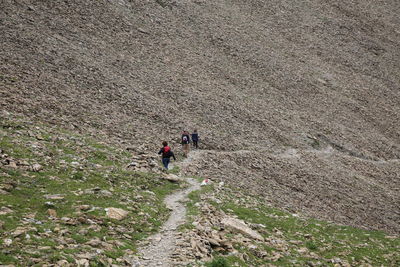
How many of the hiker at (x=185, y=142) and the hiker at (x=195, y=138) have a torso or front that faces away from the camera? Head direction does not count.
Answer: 2

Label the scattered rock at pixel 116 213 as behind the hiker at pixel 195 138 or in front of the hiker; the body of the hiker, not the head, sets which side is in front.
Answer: behind

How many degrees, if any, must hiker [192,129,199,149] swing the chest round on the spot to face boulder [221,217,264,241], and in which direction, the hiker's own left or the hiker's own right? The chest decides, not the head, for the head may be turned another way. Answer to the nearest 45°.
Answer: approximately 180°

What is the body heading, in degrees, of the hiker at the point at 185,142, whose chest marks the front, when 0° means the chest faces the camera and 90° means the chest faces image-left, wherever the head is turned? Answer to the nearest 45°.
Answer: approximately 180°

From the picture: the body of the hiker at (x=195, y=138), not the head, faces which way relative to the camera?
away from the camera
